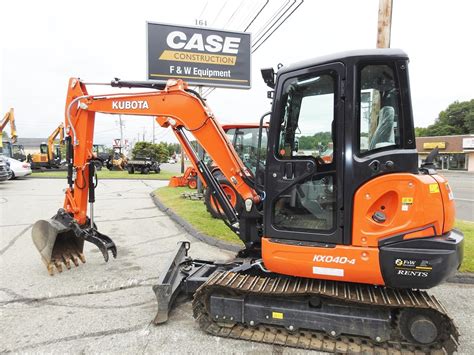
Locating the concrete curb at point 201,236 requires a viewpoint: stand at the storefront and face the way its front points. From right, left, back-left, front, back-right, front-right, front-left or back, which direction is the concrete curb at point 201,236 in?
front

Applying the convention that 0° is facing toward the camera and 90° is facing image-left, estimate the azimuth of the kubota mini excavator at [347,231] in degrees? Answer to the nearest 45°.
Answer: approximately 90°

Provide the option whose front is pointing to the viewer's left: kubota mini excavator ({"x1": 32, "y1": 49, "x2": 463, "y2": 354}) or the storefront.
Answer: the kubota mini excavator

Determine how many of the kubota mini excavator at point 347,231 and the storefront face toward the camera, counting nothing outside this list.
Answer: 1

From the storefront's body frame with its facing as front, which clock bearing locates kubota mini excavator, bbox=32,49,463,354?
The kubota mini excavator is roughly at 12 o'clock from the storefront.

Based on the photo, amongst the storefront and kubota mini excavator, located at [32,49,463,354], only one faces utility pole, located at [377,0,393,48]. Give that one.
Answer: the storefront

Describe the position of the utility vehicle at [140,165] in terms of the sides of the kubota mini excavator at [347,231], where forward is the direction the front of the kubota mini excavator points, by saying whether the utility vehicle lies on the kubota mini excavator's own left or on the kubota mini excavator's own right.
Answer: on the kubota mini excavator's own right

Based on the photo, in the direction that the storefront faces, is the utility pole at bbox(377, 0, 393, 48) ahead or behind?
ahead

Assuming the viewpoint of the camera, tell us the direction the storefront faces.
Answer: facing the viewer

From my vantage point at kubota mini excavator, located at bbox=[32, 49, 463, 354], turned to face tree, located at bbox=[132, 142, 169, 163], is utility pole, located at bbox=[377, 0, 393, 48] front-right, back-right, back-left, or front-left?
front-right

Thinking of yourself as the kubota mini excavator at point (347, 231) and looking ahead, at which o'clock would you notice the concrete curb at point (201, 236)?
The concrete curb is roughly at 2 o'clock from the kubota mini excavator.

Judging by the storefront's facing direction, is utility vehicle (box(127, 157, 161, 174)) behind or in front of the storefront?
in front
